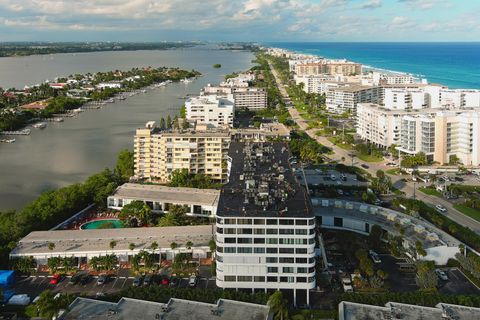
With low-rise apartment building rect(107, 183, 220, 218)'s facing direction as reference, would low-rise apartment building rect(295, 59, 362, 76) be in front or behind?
behind

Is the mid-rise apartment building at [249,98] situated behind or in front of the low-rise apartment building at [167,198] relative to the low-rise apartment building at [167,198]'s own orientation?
behind

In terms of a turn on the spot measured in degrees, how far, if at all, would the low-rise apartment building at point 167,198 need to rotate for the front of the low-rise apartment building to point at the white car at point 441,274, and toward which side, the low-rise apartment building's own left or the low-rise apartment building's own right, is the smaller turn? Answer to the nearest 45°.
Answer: approximately 45° to the low-rise apartment building's own left

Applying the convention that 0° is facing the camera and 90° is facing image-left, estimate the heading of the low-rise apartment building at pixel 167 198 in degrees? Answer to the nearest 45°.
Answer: approximately 0°

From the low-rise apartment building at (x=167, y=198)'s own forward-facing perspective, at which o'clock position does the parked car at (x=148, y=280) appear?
The parked car is roughly at 12 o'clock from the low-rise apartment building.

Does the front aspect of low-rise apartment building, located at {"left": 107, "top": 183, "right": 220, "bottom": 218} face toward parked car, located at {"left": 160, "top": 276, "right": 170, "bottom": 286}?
yes

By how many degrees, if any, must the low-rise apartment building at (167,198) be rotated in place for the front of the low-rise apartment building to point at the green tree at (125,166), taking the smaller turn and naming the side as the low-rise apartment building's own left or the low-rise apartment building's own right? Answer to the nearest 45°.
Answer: approximately 180°

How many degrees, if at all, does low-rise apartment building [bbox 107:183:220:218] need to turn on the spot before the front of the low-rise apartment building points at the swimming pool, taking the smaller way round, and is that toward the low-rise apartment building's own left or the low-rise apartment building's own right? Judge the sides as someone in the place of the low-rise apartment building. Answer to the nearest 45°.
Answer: approximately 45° to the low-rise apartment building's own right

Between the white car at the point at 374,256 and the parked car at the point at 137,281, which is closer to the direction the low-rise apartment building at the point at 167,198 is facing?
the parked car

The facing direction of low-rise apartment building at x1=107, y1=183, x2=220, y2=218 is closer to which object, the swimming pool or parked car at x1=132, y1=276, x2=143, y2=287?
the parked car

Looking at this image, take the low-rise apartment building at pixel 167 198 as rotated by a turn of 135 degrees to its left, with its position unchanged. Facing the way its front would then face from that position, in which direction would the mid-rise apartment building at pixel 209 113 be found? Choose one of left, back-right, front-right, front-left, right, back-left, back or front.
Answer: front-left
